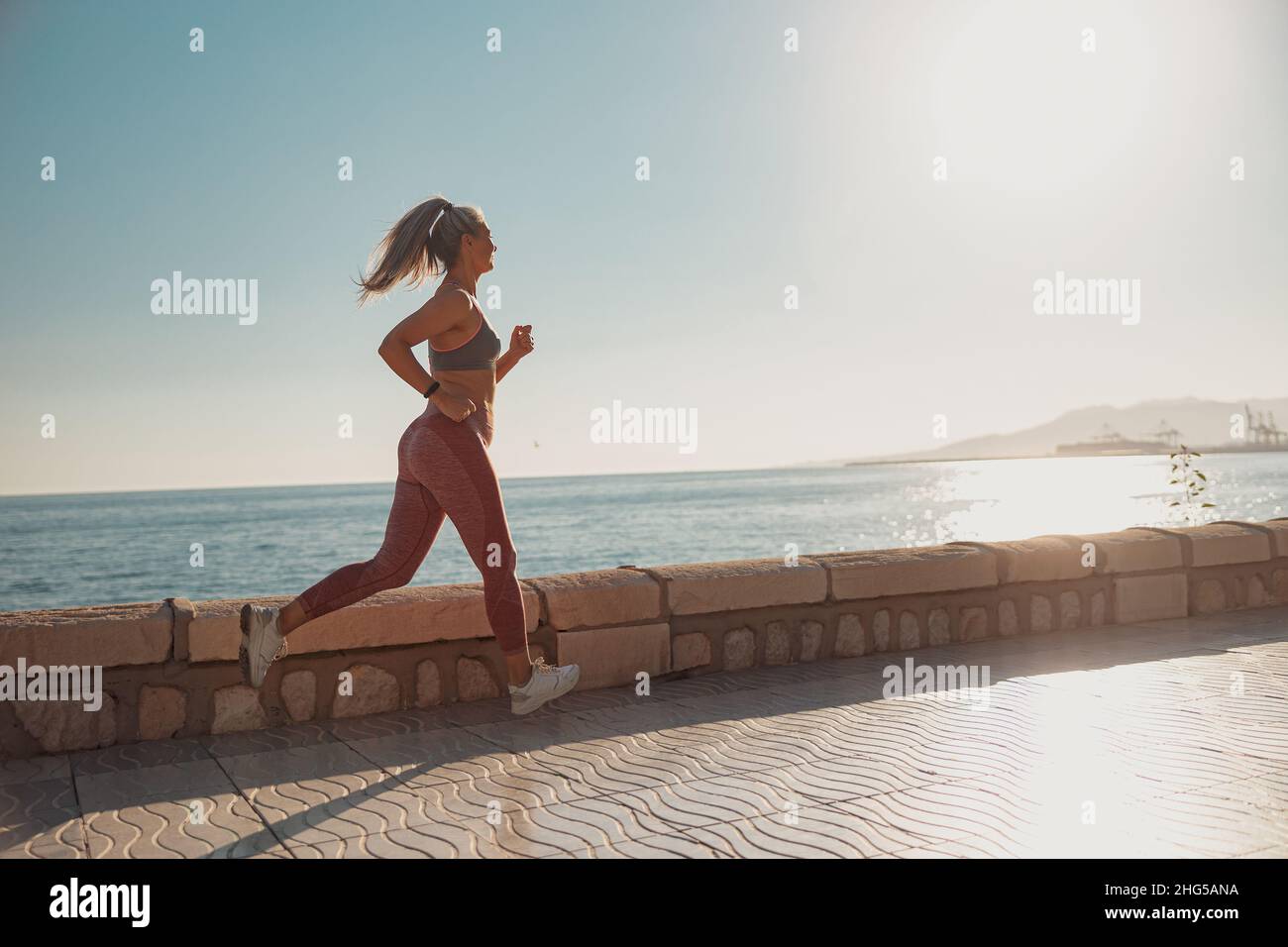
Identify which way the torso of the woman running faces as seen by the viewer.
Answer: to the viewer's right

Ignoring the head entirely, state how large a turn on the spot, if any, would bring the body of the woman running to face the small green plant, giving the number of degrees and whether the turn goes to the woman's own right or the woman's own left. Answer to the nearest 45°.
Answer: approximately 45° to the woman's own left
